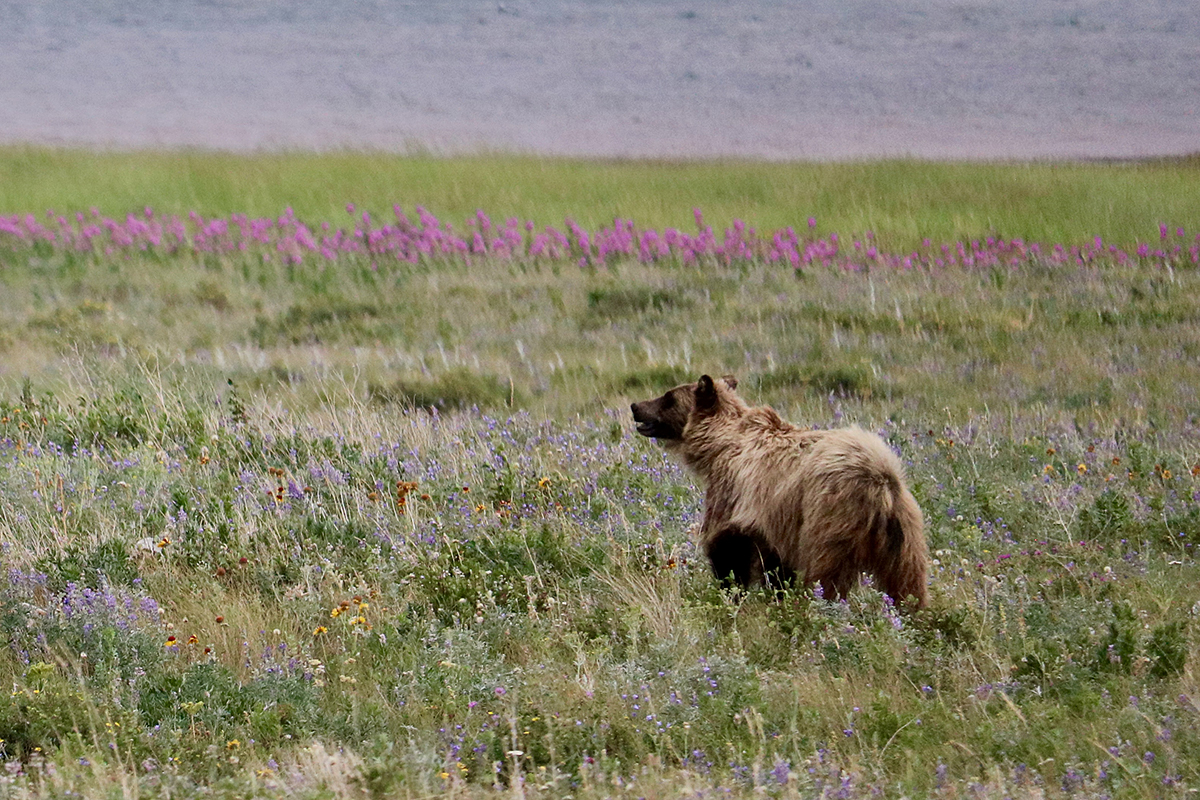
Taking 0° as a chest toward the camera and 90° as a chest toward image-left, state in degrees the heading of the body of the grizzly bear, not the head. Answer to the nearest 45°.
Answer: approximately 135°
